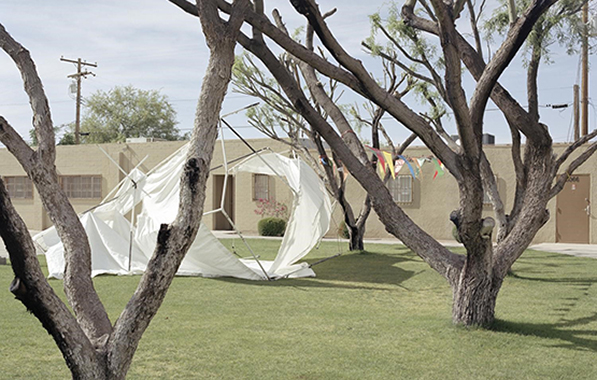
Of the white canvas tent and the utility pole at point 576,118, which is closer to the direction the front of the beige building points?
the white canvas tent

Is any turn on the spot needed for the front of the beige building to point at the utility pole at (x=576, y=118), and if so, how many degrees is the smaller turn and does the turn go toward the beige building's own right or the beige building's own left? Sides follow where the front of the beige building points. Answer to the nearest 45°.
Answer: approximately 90° to the beige building's own left

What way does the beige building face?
toward the camera

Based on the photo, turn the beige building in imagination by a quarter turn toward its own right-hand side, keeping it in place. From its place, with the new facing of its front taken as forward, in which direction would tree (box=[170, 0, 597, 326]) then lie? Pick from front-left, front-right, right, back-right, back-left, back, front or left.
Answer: left

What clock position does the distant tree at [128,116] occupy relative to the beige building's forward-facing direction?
The distant tree is roughly at 5 o'clock from the beige building.

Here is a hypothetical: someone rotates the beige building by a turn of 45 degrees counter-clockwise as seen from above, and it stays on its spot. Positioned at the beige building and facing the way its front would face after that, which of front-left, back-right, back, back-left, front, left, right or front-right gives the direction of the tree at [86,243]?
front-right

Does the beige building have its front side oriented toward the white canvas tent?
yes
